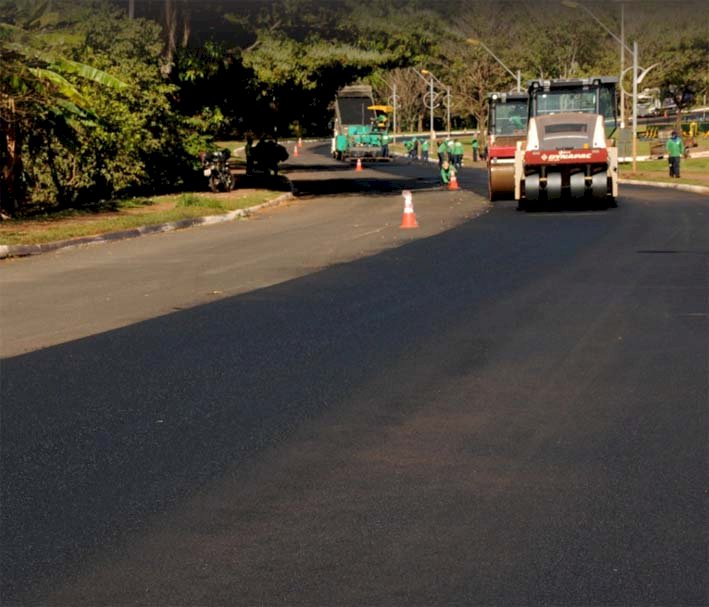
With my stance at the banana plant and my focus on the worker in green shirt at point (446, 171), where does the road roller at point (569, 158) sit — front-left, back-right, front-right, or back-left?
front-right

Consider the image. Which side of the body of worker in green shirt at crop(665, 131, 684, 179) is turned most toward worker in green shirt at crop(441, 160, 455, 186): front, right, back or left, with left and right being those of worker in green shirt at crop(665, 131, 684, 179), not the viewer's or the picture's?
right

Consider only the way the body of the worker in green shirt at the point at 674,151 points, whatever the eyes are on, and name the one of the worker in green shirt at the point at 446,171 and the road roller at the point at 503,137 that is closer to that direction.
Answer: the road roller

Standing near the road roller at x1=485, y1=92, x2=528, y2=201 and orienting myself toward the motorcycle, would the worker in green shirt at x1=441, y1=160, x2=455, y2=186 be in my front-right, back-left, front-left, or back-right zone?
front-right

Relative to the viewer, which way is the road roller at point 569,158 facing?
toward the camera

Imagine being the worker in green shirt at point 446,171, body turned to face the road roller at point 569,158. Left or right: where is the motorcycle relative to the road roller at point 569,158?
right

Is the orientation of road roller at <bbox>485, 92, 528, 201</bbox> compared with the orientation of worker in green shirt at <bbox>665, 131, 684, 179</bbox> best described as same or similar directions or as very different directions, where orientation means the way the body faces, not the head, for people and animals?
same or similar directions

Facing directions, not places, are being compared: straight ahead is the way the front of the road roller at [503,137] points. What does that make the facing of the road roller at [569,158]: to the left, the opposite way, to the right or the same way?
the same way

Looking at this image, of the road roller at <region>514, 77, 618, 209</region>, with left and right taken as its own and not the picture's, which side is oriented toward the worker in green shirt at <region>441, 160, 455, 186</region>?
back

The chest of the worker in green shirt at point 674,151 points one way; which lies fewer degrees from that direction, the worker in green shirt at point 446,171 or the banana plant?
the banana plant

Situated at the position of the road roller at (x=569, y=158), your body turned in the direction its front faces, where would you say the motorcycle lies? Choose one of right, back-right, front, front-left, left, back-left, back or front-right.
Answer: back-right

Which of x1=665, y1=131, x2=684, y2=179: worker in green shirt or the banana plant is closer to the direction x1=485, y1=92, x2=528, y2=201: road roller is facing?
the banana plant

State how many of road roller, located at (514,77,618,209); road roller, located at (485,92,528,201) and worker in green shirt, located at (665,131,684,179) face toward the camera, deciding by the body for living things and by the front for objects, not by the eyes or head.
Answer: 3

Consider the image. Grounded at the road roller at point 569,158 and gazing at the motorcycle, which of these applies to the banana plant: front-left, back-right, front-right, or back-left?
front-left

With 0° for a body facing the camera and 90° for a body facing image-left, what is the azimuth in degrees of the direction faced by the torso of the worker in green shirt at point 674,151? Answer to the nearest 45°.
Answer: approximately 0°
